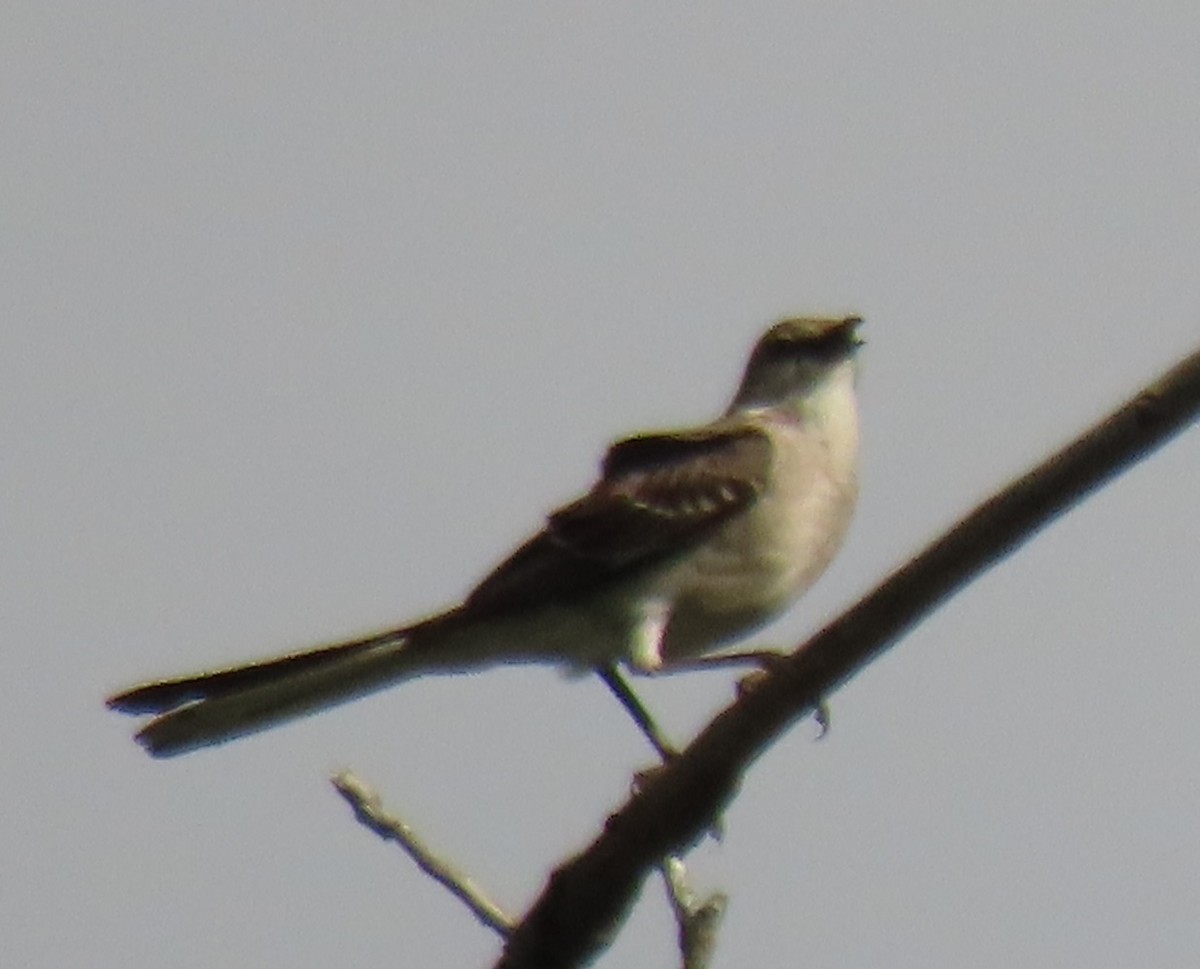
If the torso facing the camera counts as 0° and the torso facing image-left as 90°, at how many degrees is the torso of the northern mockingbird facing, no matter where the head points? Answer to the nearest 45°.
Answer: approximately 270°
